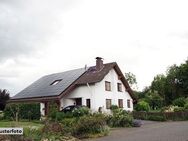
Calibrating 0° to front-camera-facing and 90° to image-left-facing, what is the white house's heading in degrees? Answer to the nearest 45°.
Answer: approximately 315°

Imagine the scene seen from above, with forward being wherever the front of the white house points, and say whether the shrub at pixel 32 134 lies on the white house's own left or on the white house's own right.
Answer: on the white house's own right

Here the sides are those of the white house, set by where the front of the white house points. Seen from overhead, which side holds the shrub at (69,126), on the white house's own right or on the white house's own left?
on the white house's own right

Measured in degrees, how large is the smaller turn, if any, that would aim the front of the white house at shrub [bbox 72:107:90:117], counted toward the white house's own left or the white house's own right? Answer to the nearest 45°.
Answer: approximately 45° to the white house's own right

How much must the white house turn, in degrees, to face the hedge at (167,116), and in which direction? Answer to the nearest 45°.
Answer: approximately 45° to its left

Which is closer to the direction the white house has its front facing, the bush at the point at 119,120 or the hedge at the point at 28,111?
the bush
